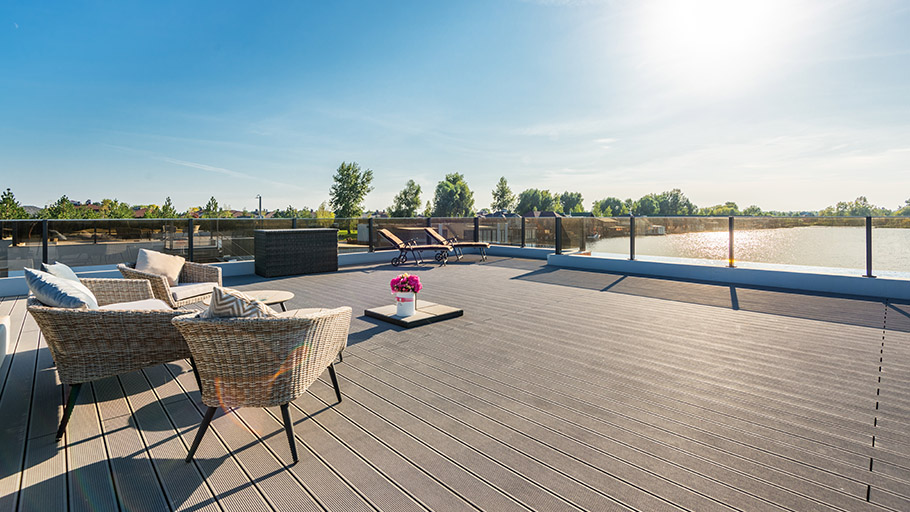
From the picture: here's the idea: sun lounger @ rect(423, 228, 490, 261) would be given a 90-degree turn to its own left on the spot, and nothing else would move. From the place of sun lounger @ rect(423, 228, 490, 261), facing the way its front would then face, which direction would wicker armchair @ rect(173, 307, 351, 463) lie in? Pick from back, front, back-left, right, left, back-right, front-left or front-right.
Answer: back

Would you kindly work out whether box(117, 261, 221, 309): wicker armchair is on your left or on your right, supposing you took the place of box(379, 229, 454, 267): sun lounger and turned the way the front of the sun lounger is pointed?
on your right

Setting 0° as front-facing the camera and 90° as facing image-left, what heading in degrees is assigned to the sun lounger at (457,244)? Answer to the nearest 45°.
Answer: approximately 270°

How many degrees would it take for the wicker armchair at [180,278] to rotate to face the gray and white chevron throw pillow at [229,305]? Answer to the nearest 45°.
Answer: approximately 45° to its right

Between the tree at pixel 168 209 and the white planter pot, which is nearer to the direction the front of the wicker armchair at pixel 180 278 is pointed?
the white planter pot

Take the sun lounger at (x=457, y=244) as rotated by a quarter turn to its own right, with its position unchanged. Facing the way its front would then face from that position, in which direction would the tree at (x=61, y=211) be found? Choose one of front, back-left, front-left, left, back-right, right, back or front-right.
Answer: back-right

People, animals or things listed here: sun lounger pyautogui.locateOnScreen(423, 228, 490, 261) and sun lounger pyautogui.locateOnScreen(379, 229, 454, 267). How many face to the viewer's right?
2

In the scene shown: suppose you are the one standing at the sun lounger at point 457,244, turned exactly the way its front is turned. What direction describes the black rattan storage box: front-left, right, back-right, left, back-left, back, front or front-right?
back-right

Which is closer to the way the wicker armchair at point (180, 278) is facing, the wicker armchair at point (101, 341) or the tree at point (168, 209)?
the wicker armchair

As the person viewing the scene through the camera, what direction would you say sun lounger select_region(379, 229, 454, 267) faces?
facing to the right of the viewer

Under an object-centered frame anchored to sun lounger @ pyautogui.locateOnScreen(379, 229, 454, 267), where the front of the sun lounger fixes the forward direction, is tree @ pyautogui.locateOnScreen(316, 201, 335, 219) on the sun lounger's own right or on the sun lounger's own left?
on the sun lounger's own left

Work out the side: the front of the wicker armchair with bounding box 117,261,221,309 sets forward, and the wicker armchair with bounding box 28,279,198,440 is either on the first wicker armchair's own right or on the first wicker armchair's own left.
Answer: on the first wicker armchair's own right

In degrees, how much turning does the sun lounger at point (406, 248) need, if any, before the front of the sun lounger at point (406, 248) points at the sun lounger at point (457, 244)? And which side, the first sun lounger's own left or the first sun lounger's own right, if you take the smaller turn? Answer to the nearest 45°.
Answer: approximately 45° to the first sun lounger's own left

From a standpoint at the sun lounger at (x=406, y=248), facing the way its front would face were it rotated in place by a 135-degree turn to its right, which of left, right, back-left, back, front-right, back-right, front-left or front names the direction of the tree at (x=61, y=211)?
right

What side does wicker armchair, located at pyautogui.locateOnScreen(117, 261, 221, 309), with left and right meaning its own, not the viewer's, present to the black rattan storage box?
left

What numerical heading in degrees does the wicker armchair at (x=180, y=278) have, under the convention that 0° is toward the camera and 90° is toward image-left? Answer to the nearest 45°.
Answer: approximately 315°
